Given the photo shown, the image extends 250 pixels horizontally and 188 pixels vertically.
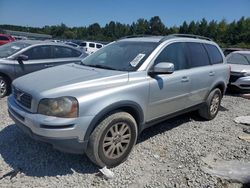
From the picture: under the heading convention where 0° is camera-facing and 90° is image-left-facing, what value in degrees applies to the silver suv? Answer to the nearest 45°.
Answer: approximately 45°

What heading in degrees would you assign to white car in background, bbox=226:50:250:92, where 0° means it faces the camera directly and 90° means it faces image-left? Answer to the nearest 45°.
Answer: approximately 45°

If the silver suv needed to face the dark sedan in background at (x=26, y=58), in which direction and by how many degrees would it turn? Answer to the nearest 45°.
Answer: approximately 90° to its right

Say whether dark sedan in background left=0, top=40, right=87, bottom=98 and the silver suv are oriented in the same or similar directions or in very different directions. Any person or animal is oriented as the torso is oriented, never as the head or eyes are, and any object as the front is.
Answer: same or similar directions

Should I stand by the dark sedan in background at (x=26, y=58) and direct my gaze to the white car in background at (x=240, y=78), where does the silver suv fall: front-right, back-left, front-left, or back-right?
front-right

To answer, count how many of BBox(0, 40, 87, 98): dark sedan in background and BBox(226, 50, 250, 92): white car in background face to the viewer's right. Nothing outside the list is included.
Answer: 0

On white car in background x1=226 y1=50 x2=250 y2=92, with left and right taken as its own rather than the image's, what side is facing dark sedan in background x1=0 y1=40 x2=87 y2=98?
front

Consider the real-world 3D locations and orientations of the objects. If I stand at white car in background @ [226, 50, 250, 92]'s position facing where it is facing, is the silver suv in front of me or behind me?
in front

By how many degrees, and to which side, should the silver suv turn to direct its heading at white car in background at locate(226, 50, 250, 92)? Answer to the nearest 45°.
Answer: approximately 180°

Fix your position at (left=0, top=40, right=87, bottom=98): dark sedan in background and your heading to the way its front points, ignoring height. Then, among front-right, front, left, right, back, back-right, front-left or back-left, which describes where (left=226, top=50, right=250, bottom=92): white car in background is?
back-left

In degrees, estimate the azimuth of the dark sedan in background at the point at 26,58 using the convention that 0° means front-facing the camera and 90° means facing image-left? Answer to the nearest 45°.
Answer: approximately 45°

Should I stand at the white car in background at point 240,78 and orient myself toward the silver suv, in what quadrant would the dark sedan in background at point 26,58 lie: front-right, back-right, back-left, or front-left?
front-right
